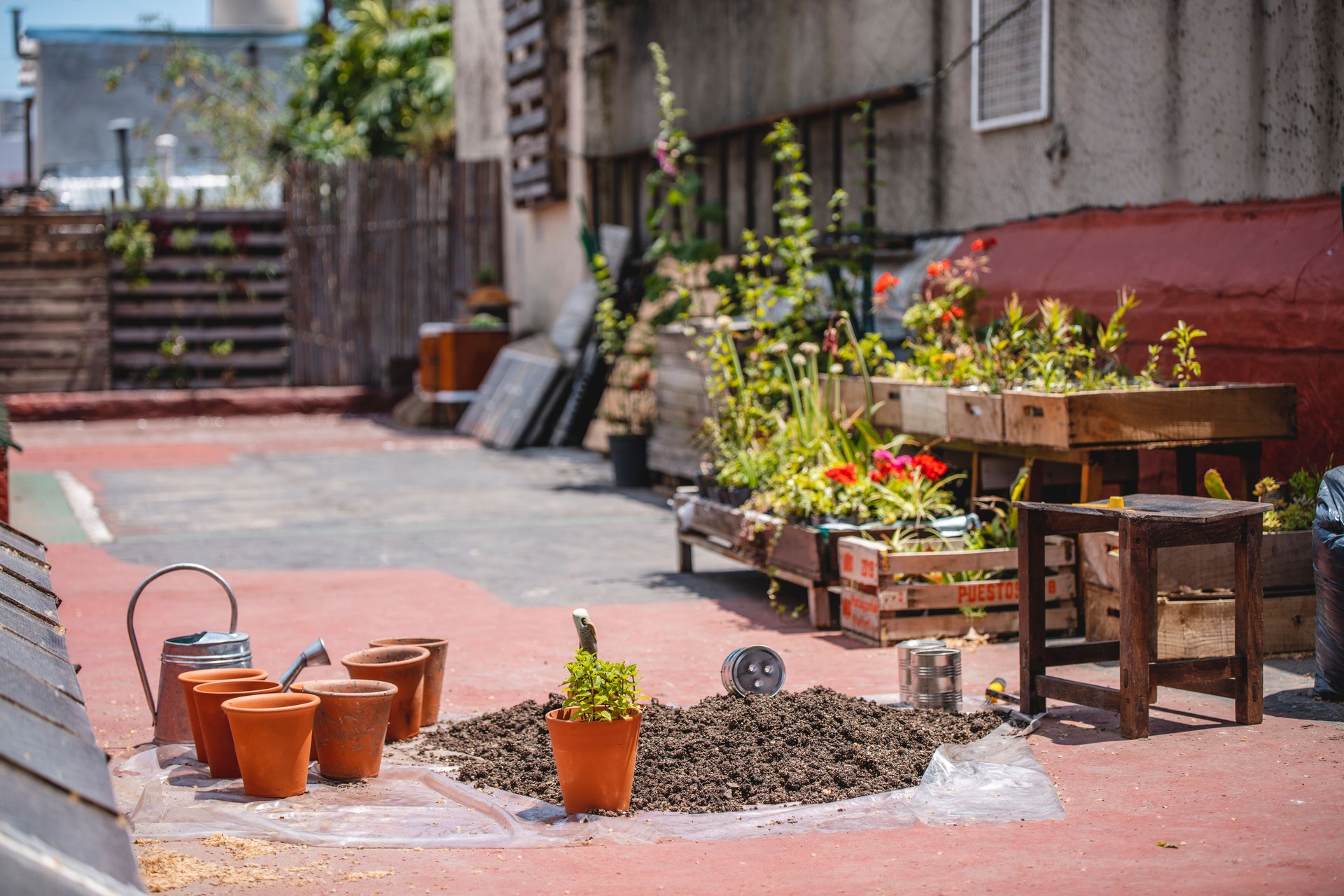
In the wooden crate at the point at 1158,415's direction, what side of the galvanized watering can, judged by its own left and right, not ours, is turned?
front

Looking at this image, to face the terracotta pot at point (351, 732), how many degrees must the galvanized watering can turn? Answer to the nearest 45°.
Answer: approximately 45° to its right

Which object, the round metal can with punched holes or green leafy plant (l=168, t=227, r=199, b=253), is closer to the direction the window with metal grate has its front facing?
the round metal can with punched holes

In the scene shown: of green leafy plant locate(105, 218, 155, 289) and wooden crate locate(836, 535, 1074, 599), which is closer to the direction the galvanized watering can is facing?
the wooden crate

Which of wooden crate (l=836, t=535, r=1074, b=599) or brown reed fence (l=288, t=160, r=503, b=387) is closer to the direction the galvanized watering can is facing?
the wooden crate

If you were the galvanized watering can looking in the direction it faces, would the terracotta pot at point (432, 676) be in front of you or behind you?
in front

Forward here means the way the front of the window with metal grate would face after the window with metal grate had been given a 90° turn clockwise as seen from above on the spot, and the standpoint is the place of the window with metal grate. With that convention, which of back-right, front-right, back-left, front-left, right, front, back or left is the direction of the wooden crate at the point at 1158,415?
back-left

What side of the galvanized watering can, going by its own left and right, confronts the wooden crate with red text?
front

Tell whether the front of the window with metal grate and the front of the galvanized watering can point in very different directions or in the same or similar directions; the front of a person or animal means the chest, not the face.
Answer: very different directions

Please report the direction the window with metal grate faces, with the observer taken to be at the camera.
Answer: facing the viewer and to the left of the viewer

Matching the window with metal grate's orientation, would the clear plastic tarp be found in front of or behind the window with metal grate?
in front

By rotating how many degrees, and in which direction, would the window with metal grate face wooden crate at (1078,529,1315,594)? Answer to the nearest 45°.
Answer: approximately 45° to its left

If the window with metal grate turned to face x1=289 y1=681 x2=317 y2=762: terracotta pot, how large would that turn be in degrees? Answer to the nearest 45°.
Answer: approximately 45° to its left

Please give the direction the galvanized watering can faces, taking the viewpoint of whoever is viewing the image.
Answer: facing to the right of the viewer

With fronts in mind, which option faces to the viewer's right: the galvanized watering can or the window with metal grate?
the galvanized watering can

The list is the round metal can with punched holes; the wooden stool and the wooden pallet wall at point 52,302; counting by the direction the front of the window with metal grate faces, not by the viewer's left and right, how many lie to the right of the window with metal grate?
1

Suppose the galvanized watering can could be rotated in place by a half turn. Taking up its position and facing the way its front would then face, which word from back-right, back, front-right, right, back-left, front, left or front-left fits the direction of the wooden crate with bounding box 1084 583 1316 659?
back
